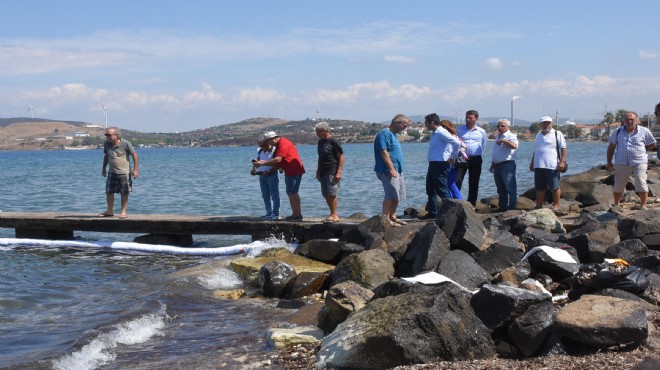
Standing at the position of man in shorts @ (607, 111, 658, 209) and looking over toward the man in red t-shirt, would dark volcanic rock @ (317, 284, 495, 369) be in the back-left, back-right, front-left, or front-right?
front-left

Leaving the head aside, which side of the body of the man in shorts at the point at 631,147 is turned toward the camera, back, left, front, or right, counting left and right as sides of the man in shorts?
front

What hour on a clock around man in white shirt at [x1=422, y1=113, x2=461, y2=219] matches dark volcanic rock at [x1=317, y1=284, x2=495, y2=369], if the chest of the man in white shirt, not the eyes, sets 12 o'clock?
The dark volcanic rock is roughly at 9 o'clock from the man in white shirt.

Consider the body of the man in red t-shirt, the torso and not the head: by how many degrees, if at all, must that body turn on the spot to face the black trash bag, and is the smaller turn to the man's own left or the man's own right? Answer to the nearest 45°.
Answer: approximately 135° to the man's own left

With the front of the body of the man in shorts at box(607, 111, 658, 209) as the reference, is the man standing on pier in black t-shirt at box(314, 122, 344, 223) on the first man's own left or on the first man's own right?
on the first man's own right

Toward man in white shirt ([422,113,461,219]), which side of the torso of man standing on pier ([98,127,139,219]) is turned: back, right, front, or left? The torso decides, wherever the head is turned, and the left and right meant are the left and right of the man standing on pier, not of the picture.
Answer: left

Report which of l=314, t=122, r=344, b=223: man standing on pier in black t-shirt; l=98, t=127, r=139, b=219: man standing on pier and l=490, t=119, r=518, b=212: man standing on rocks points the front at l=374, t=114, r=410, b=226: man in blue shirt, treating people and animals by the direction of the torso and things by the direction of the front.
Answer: l=490, t=119, r=518, b=212: man standing on rocks

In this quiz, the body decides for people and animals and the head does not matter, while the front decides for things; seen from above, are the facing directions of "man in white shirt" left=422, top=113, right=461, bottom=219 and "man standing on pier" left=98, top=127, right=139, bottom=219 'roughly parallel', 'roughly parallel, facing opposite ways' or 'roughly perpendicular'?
roughly perpendicular

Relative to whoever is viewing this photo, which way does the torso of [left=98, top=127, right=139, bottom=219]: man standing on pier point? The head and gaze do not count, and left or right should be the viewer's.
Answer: facing the viewer and to the left of the viewer

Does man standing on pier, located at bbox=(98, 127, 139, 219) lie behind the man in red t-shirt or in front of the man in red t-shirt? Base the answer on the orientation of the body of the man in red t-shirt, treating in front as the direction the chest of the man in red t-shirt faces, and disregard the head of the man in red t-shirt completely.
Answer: in front

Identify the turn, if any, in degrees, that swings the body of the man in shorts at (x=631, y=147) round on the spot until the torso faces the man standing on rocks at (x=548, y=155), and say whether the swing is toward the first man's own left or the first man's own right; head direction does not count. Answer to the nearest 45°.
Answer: approximately 90° to the first man's own right

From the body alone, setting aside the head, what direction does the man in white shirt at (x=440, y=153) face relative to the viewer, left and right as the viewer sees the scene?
facing to the left of the viewer

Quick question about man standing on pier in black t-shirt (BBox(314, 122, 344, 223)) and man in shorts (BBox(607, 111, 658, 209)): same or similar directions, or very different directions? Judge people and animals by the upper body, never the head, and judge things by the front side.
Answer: same or similar directions

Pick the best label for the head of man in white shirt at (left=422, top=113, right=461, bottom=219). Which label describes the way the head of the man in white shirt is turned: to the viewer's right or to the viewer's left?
to the viewer's left

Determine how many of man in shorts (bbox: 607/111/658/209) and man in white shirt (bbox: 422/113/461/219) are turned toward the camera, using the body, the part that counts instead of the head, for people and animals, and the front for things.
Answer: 1

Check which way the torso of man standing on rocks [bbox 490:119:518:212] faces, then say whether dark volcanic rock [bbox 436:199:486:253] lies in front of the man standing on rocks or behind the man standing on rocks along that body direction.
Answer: in front

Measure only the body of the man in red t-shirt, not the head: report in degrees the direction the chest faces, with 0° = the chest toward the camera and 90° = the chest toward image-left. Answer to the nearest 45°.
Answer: approximately 90°

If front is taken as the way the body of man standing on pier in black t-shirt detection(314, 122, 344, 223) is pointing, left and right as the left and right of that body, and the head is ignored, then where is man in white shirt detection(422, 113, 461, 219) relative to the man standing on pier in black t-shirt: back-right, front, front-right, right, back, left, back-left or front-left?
back-left
